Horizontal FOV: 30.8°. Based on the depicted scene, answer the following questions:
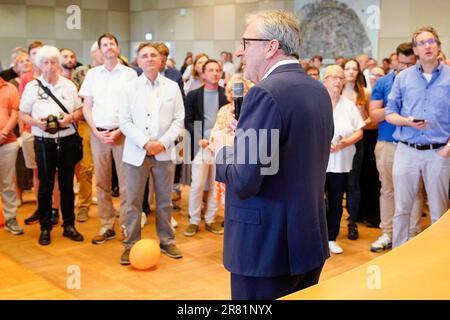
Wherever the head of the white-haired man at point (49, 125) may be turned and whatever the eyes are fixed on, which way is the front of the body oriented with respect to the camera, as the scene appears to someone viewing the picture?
toward the camera

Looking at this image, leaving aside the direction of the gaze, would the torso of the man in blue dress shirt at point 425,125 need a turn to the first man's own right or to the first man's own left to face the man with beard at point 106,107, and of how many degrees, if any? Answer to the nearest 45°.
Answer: approximately 90° to the first man's own right

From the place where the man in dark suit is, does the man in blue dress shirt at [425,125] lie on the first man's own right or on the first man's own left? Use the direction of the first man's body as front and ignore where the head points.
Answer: on the first man's own right

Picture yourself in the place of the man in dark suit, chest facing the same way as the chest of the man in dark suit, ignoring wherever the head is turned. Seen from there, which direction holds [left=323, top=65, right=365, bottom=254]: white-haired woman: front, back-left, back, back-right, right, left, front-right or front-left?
front-right

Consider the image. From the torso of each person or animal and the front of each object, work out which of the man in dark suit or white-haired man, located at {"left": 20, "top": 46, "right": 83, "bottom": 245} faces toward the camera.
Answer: the white-haired man

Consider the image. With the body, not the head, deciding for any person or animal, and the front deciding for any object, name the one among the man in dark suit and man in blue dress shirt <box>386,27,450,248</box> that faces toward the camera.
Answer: the man in blue dress shirt

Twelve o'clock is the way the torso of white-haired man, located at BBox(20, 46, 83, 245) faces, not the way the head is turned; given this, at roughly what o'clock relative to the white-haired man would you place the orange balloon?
The orange balloon is roughly at 11 o'clock from the white-haired man.

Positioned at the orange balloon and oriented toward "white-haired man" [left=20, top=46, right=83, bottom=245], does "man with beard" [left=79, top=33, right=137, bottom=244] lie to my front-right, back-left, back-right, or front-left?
front-right

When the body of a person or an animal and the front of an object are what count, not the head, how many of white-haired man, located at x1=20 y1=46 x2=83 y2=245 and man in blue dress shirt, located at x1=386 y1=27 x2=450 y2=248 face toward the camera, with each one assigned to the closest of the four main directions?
2

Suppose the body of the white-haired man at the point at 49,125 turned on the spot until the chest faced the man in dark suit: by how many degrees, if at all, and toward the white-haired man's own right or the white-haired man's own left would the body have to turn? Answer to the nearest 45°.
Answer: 0° — they already face them

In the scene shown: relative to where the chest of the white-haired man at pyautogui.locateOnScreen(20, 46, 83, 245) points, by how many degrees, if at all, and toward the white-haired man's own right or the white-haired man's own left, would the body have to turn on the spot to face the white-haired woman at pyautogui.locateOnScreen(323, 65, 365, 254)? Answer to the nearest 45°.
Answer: approximately 90° to the white-haired man's own left

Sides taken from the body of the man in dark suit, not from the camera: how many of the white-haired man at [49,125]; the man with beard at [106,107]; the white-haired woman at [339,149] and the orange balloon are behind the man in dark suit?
0

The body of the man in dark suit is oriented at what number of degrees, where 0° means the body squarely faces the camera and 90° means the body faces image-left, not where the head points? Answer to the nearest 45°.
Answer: approximately 135°

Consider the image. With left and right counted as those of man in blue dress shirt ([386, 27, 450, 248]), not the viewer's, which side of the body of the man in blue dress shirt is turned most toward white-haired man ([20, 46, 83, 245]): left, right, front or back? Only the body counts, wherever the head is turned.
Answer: right

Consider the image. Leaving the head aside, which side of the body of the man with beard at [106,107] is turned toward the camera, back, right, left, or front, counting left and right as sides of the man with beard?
front

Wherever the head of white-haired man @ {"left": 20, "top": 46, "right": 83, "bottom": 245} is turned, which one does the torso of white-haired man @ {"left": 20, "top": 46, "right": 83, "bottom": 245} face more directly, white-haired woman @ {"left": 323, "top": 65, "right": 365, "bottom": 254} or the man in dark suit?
the man in dark suit

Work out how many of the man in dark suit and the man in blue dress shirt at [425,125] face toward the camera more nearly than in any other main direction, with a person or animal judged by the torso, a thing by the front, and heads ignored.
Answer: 1
